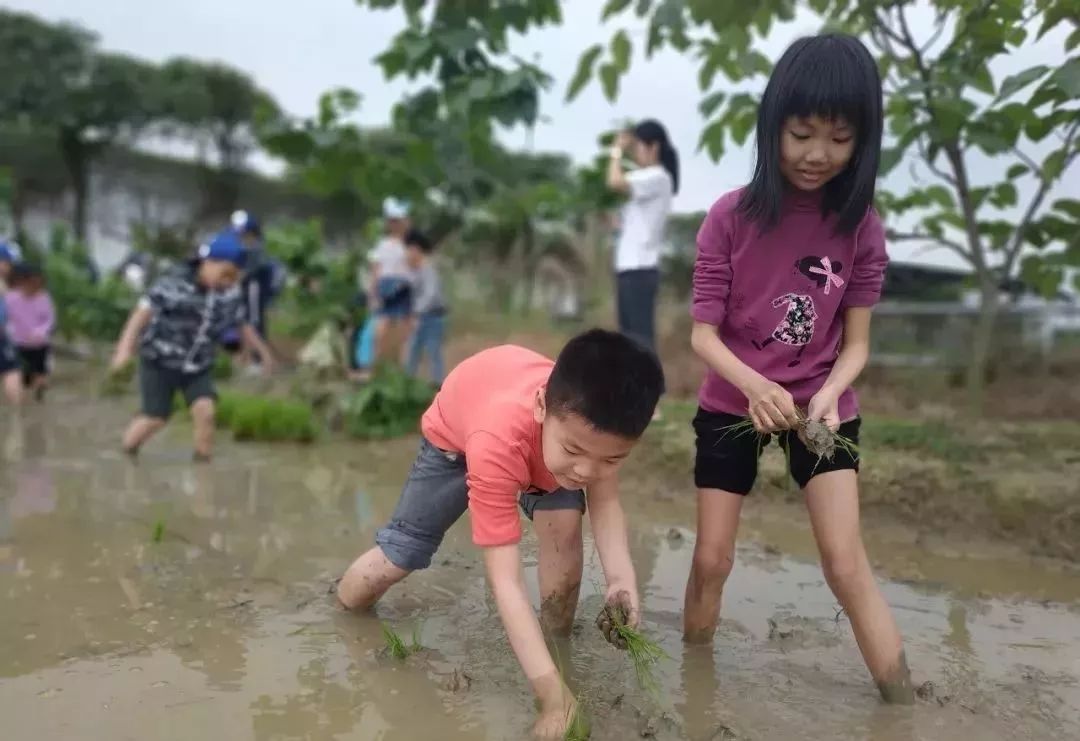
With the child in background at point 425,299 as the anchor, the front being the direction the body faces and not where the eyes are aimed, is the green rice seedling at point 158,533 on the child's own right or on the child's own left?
on the child's own left

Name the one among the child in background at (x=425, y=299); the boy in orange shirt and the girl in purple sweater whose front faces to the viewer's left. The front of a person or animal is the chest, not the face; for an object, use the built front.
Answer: the child in background

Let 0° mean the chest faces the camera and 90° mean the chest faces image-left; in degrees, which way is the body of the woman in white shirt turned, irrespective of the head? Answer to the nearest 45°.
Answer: approximately 90°

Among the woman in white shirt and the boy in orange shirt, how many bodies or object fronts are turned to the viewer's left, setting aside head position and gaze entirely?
1

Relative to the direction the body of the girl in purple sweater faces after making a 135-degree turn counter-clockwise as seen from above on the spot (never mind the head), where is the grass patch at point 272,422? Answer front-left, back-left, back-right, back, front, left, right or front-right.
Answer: left

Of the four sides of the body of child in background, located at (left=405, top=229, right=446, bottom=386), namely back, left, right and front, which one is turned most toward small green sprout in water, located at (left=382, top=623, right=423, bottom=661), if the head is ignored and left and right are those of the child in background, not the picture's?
left

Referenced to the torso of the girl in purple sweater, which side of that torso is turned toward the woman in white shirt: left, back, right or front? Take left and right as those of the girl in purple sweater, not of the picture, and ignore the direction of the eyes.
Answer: back

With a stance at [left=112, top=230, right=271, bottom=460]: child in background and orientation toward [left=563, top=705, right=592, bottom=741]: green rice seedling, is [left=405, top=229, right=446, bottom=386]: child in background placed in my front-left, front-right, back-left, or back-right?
back-left

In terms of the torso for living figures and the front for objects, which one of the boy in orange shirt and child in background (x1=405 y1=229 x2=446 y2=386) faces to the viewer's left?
the child in background

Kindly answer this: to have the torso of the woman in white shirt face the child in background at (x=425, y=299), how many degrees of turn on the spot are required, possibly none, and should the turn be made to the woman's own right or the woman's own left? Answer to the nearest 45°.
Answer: approximately 45° to the woman's own right
